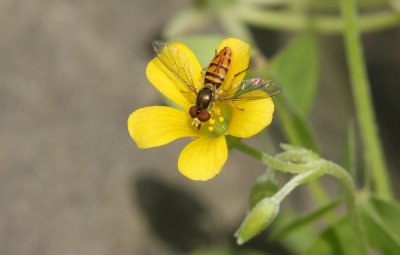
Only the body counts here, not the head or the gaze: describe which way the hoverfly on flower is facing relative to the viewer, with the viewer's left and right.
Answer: facing the viewer
